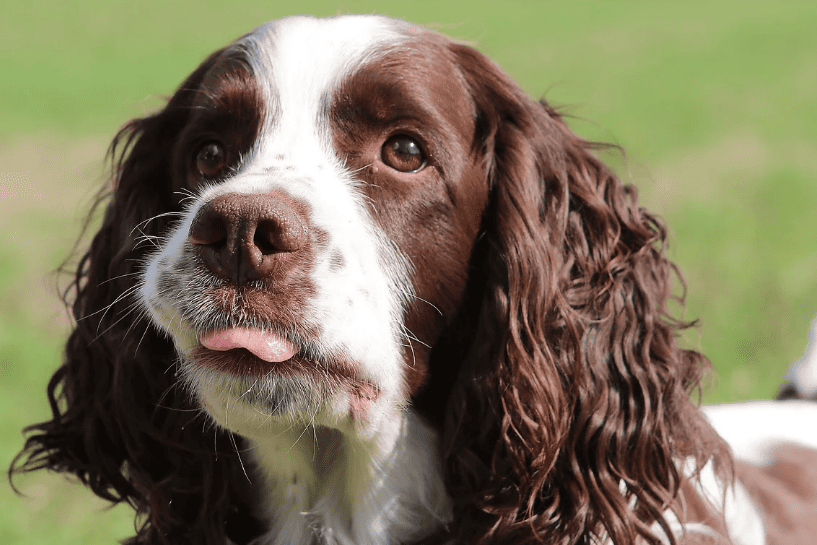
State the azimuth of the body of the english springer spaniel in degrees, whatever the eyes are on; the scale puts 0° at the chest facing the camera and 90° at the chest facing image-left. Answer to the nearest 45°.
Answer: approximately 45°
